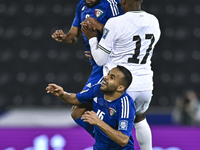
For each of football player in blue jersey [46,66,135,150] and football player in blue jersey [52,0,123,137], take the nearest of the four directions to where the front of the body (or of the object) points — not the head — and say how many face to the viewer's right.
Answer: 0

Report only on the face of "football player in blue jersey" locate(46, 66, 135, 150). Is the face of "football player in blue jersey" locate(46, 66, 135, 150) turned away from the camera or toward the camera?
toward the camera

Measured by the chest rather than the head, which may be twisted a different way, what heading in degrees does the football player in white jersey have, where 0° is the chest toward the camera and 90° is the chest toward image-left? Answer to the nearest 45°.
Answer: approximately 135°

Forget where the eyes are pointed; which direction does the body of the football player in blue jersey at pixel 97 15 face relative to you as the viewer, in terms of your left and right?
facing the viewer and to the left of the viewer

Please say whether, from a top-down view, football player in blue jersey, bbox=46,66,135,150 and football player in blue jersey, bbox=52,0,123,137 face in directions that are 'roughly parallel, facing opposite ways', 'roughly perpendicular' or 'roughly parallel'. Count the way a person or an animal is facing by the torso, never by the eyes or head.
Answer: roughly parallel
